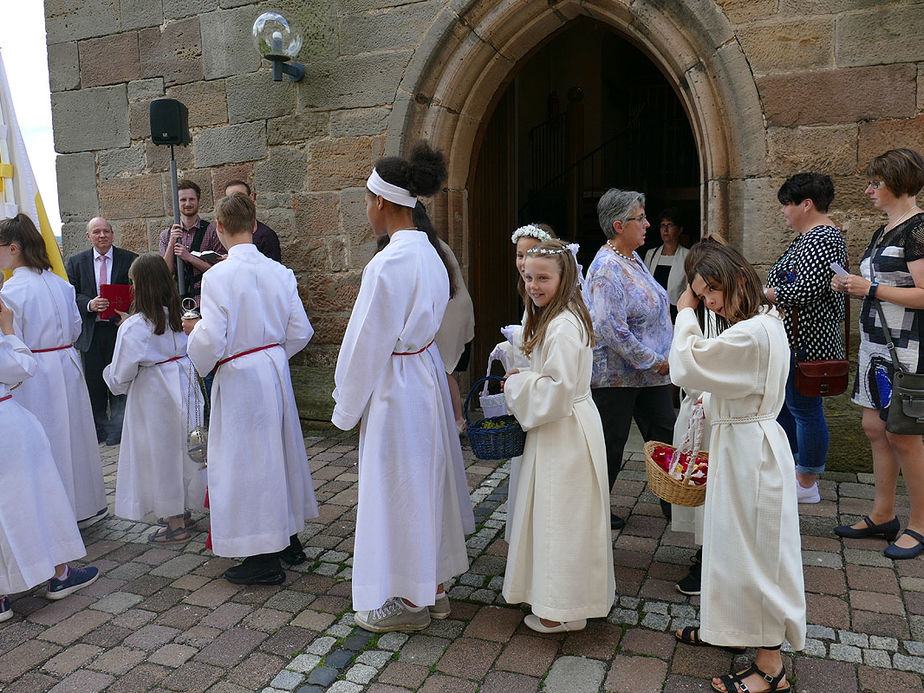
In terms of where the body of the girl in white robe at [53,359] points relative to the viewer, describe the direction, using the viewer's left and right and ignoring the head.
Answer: facing away from the viewer and to the left of the viewer

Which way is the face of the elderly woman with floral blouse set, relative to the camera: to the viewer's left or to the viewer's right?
to the viewer's right

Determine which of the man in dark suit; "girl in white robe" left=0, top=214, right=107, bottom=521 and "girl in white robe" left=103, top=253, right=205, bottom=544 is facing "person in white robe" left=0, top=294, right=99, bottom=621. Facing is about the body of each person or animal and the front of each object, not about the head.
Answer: the man in dark suit

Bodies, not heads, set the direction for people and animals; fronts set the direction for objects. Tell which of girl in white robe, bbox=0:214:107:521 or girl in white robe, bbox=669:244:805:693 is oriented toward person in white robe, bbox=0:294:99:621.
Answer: girl in white robe, bbox=669:244:805:693

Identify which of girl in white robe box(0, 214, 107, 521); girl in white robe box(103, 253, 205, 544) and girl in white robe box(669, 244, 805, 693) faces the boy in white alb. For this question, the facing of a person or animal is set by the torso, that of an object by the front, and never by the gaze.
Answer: girl in white robe box(669, 244, 805, 693)

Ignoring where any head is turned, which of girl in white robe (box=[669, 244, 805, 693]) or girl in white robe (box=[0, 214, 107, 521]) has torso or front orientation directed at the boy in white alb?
girl in white robe (box=[669, 244, 805, 693])

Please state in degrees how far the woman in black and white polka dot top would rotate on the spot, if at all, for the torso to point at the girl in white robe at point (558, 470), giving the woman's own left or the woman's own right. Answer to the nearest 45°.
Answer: approximately 45° to the woman's own left

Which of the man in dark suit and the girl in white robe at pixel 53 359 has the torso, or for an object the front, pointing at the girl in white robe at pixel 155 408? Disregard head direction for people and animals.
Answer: the man in dark suit

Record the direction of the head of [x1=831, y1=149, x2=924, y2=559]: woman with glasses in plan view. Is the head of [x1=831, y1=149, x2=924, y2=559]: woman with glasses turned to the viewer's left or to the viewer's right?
to the viewer's left

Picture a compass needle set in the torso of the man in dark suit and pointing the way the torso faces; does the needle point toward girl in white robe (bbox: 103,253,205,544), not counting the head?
yes
